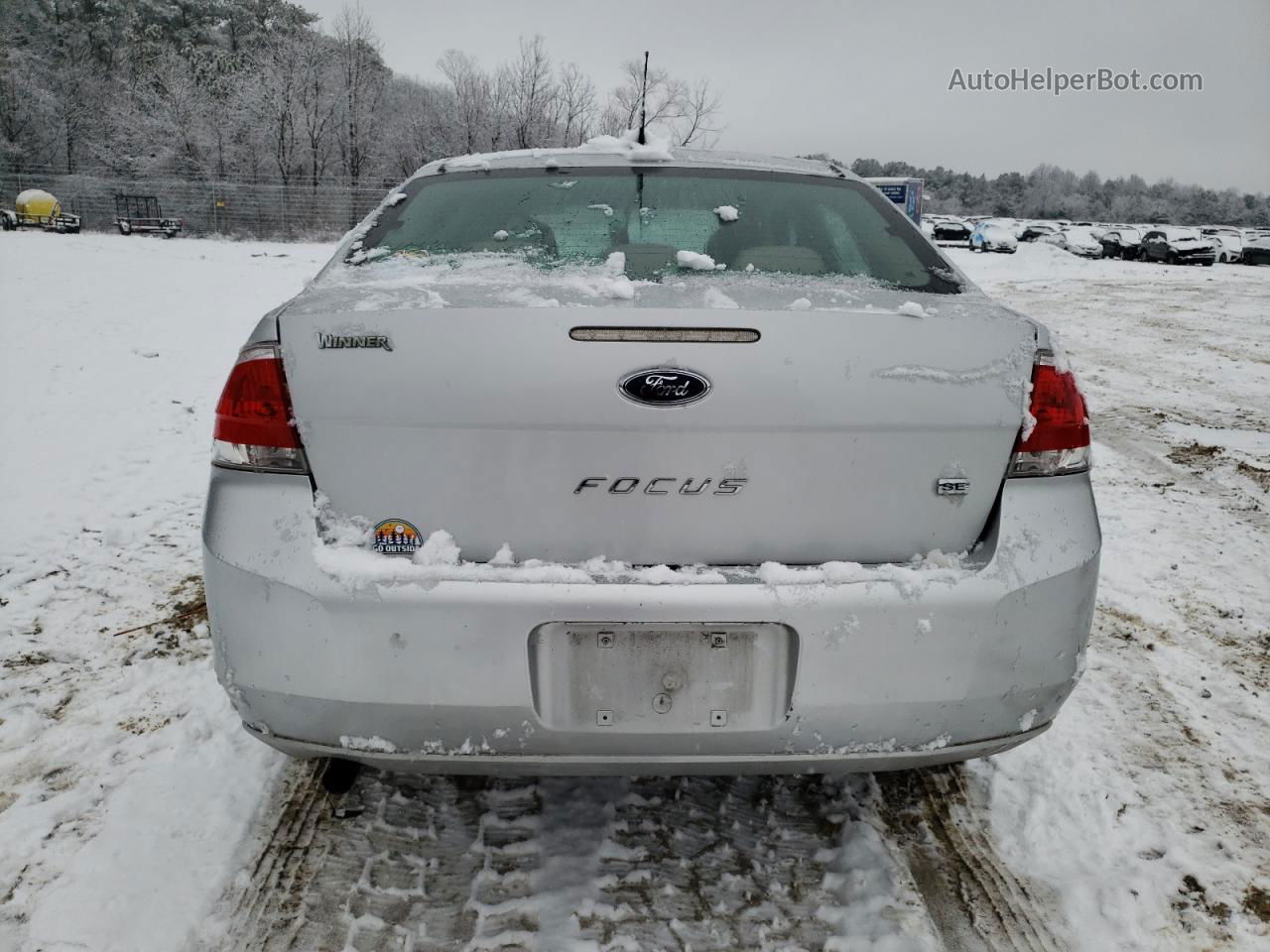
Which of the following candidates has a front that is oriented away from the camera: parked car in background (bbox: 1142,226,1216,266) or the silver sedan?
the silver sedan

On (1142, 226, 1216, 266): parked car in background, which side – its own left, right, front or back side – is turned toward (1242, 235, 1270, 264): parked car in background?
left

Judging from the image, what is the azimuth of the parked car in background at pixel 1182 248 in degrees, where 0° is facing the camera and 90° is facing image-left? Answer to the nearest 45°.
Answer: approximately 315°

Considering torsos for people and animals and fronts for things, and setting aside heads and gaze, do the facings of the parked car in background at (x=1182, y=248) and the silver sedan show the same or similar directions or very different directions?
very different directions

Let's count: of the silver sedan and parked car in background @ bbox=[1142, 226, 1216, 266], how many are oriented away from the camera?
1

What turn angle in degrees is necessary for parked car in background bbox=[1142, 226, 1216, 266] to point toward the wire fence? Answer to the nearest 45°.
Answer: approximately 90° to its right

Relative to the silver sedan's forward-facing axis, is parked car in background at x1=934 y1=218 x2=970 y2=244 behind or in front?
in front

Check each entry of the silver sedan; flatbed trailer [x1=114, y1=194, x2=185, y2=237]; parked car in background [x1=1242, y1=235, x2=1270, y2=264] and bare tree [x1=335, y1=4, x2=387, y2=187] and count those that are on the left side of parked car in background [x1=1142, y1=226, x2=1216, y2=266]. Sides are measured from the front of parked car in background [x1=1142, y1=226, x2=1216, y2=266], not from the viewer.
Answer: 1

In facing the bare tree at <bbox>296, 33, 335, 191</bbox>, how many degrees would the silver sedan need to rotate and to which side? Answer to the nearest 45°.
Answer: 0° — it already faces it

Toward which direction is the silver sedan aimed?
away from the camera

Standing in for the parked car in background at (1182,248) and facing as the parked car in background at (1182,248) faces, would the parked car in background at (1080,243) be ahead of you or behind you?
behind

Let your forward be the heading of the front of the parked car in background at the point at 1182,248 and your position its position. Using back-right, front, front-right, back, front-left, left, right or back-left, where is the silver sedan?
front-right
